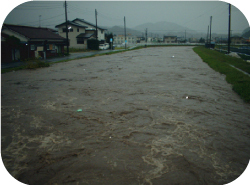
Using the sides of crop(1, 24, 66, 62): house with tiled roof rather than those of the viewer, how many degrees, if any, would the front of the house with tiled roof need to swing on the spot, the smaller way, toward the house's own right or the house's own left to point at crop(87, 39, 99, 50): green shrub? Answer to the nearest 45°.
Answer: approximately 90° to the house's own left

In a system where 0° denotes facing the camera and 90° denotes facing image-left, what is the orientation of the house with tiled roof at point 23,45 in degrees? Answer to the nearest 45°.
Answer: approximately 315°
